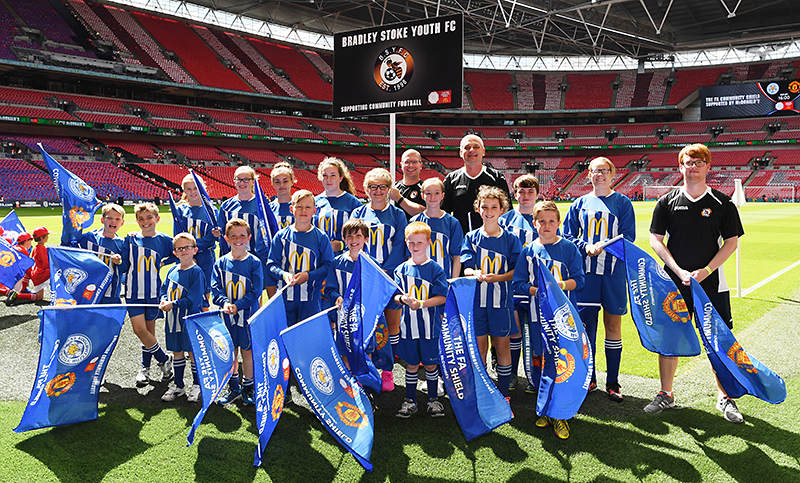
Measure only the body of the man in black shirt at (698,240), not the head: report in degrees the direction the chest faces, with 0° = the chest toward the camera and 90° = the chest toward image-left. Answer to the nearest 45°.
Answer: approximately 0°

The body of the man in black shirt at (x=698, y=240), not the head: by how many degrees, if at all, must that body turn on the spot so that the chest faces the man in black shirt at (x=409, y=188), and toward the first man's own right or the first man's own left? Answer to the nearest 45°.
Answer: approximately 90° to the first man's own right

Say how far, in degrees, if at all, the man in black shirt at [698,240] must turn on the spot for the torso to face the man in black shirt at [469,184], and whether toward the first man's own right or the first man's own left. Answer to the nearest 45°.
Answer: approximately 90° to the first man's own right

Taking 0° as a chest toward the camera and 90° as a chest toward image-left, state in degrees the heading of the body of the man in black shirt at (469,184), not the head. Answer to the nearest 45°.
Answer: approximately 0°

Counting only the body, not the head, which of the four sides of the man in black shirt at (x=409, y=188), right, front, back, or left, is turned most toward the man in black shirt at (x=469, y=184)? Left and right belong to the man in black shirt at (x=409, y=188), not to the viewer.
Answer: left

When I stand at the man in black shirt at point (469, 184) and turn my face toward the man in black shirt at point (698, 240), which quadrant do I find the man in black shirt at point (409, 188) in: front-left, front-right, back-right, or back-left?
back-right

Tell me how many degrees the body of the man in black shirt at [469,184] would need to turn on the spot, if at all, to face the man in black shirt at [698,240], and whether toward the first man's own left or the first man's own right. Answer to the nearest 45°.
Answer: approximately 45° to the first man's own left
